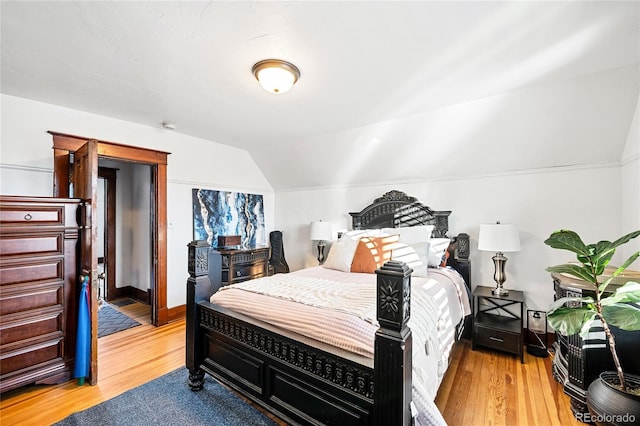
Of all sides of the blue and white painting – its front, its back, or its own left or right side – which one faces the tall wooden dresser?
right

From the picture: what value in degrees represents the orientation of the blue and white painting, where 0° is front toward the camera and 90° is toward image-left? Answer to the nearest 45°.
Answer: approximately 315°

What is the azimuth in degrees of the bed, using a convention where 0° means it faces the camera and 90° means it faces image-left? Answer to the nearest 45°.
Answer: approximately 45°

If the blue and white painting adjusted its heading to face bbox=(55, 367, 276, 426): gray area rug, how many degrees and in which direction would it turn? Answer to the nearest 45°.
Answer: approximately 45° to its right

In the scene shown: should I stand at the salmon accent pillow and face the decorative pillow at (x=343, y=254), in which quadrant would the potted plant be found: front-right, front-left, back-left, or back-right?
back-left

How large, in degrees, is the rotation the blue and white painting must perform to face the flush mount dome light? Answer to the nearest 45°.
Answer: approximately 45° to its right

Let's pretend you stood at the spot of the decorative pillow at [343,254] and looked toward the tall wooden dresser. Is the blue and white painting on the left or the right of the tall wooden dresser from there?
right
